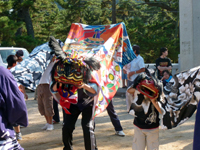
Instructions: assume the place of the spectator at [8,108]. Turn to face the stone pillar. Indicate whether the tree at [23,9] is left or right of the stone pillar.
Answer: left

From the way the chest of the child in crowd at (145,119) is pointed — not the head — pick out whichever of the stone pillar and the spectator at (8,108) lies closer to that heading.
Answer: the spectator

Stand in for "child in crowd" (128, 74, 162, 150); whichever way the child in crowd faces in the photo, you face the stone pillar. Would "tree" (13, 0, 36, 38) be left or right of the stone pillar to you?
left

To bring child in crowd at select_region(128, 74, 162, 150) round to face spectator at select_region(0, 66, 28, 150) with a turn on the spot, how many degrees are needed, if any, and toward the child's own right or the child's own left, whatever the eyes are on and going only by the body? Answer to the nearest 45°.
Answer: approximately 45° to the child's own right

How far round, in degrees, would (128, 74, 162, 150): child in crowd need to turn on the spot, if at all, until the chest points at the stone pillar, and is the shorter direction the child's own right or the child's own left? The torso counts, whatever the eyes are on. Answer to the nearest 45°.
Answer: approximately 180°

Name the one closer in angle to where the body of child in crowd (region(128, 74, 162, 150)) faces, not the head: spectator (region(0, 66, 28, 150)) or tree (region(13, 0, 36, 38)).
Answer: the spectator
